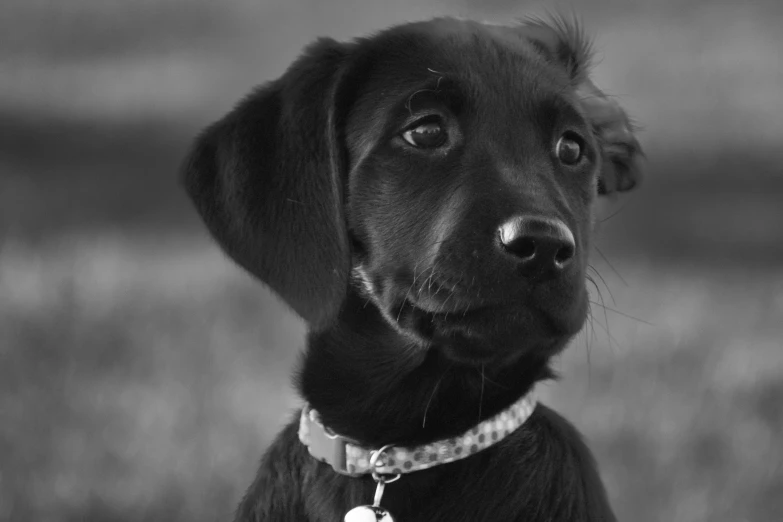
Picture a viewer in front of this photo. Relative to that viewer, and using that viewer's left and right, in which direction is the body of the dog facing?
facing the viewer and to the right of the viewer
